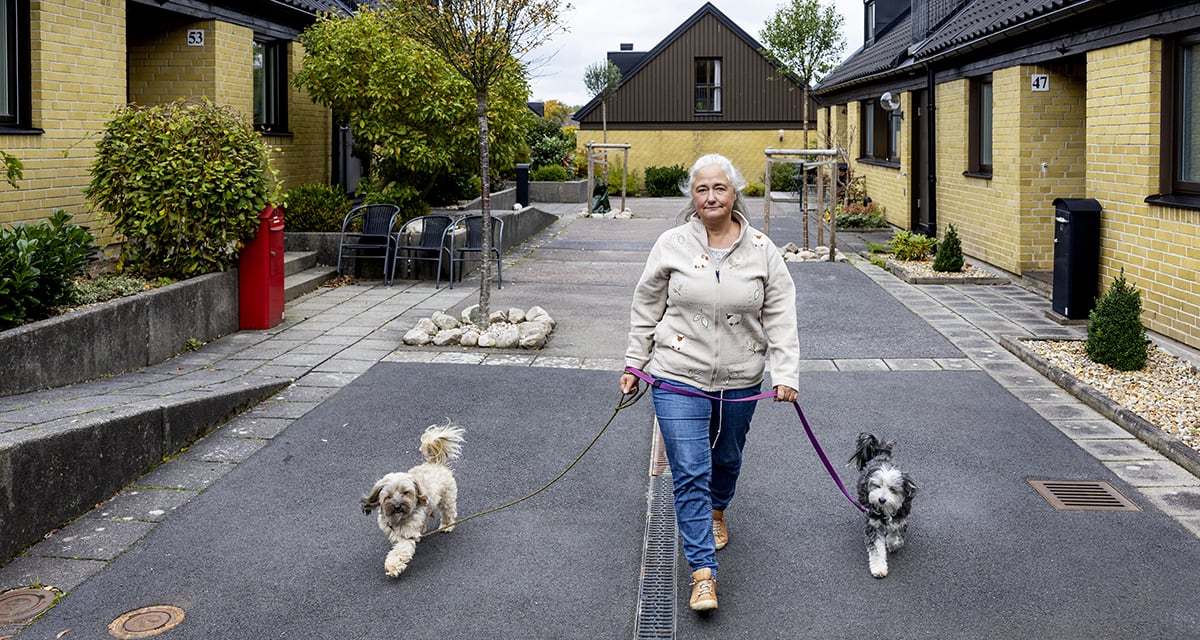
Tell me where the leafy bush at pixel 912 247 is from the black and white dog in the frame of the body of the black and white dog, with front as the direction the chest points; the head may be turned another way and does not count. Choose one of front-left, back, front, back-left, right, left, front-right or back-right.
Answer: back

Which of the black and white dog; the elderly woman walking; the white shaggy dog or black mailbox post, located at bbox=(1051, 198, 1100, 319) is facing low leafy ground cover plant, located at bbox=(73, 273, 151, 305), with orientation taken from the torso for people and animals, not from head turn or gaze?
the black mailbox post

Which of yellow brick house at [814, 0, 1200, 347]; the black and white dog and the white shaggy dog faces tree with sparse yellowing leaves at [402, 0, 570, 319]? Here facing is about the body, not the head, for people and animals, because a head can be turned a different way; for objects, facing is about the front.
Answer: the yellow brick house

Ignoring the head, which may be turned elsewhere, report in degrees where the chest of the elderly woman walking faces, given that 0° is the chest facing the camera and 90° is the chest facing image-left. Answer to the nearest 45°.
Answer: approximately 0°

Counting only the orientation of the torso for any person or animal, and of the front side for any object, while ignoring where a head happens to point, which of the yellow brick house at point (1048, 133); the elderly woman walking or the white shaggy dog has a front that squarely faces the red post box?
the yellow brick house

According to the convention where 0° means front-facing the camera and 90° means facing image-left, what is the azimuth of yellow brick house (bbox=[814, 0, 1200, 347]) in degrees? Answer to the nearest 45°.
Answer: approximately 45°

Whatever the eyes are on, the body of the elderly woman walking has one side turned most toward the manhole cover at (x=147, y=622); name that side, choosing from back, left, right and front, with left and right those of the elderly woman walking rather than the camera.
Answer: right

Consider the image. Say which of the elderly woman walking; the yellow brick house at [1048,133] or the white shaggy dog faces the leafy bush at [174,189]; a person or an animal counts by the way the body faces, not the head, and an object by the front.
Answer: the yellow brick house

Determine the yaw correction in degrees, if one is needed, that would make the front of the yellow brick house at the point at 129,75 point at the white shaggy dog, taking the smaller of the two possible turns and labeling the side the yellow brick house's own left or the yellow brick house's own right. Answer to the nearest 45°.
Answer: approximately 45° to the yellow brick house's own right

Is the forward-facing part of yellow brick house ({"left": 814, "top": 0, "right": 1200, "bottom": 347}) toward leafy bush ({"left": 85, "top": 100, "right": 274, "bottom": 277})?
yes

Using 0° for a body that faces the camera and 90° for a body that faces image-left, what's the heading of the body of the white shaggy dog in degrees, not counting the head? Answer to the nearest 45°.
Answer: approximately 45°
